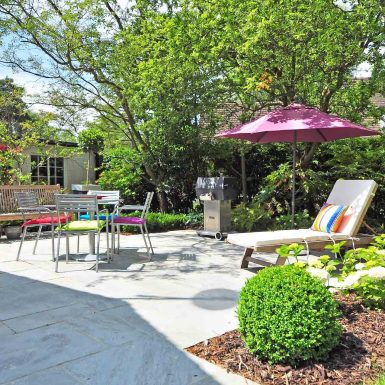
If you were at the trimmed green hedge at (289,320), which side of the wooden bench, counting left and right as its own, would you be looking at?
front

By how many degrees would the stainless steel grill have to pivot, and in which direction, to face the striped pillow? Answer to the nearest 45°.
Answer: approximately 90° to its left

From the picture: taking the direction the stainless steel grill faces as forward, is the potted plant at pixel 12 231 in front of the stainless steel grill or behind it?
in front

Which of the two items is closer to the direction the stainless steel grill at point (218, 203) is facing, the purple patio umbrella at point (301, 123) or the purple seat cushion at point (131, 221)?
the purple seat cushion

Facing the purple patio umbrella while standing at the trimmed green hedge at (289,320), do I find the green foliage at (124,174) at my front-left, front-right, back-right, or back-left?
front-left

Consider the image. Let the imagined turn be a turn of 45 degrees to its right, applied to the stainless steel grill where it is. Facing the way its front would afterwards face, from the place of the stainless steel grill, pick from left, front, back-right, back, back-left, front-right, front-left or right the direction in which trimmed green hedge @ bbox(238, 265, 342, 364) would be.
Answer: left

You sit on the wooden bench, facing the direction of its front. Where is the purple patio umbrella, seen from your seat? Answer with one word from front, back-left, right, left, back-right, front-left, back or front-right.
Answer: front-left

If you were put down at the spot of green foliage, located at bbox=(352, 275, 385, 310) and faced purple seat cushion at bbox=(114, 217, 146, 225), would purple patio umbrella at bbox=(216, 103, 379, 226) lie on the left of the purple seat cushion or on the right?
right

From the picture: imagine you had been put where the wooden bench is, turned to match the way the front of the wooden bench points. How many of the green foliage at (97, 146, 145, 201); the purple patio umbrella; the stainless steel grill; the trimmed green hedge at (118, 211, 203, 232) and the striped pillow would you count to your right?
0

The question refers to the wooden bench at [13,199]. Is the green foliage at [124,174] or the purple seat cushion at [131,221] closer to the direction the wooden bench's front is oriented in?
the purple seat cushion

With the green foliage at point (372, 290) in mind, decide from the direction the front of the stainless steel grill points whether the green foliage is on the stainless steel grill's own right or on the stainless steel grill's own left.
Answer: on the stainless steel grill's own left

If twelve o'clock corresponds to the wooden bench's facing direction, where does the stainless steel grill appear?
The stainless steel grill is roughly at 10 o'clock from the wooden bench.

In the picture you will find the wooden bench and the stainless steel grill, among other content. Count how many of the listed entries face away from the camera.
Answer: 0

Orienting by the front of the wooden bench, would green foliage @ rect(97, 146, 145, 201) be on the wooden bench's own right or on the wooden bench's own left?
on the wooden bench's own left

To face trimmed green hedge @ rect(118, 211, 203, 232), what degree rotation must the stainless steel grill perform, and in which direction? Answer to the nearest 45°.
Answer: approximately 90° to its right

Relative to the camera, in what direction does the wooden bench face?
facing the viewer

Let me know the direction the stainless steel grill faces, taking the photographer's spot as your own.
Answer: facing the viewer and to the left of the viewer

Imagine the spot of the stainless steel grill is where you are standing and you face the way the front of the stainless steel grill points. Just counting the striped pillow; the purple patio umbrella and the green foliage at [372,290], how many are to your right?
0

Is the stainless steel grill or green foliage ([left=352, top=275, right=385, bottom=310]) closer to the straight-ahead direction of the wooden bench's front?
the green foliage

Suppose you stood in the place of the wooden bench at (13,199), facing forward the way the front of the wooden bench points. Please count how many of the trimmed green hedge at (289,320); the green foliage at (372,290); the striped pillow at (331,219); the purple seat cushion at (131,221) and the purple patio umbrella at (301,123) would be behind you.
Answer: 0

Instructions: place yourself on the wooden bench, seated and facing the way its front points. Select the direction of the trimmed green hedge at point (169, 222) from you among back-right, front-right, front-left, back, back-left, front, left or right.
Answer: left
